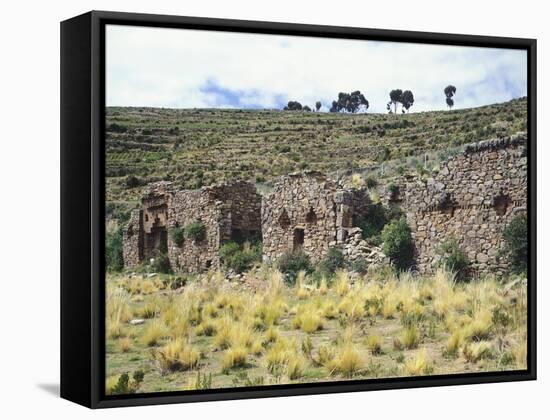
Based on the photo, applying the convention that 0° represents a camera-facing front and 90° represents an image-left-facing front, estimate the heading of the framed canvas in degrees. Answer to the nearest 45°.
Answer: approximately 315°
